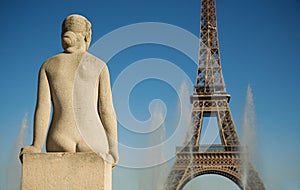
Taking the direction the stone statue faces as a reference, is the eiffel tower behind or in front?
in front

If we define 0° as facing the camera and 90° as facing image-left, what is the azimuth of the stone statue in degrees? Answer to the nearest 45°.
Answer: approximately 180°
